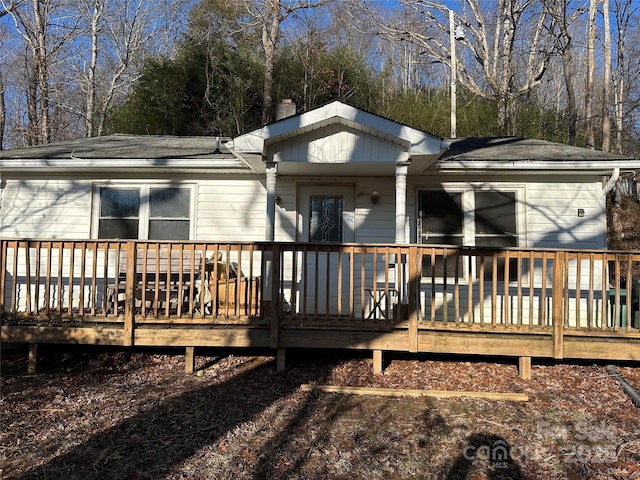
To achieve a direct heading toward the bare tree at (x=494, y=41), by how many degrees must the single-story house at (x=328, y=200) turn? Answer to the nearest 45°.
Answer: approximately 135° to its left

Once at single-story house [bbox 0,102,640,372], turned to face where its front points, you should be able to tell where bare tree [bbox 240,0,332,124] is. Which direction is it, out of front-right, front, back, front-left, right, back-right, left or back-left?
back

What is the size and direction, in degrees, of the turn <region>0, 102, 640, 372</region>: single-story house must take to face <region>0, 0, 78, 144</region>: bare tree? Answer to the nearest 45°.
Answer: approximately 135° to its right

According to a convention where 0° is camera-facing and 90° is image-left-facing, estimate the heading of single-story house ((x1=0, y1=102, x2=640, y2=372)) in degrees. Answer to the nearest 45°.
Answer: approximately 0°

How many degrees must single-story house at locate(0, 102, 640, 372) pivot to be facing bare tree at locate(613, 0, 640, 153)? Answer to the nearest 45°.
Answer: approximately 135° to its left
